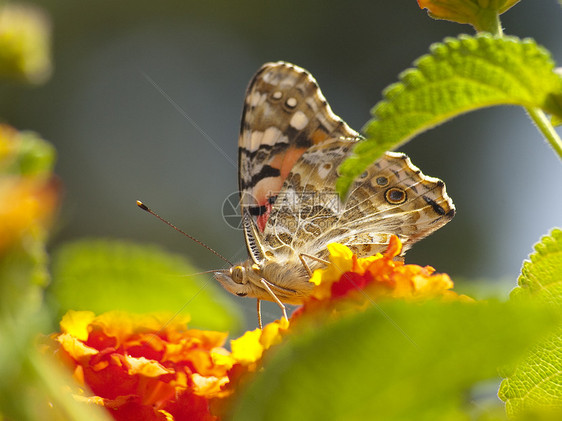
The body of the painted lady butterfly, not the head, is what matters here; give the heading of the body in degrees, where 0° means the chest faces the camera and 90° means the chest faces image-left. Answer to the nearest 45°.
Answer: approximately 90°

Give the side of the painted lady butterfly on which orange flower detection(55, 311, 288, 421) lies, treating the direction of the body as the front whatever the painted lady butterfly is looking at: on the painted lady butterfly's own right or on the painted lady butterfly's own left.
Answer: on the painted lady butterfly's own left

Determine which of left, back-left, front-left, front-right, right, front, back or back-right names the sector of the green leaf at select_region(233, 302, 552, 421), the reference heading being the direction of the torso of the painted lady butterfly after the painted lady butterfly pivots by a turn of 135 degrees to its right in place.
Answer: back-right

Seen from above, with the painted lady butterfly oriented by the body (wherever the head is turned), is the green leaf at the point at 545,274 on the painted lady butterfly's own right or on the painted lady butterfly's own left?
on the painted lady butterfly's own left

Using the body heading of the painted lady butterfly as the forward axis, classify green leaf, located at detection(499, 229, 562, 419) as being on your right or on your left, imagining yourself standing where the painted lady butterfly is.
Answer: on your left

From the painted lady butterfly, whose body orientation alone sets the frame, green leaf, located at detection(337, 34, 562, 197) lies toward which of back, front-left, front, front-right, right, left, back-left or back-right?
left
